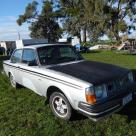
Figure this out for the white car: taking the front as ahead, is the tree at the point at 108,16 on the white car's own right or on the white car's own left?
on the white car's own left

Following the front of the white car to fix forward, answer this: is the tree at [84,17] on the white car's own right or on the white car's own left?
on the white car's own left

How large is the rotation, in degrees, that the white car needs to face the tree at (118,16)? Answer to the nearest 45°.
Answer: approximately 135° to its left

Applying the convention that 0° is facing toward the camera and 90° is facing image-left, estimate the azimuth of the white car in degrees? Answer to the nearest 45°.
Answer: approximately 315°
